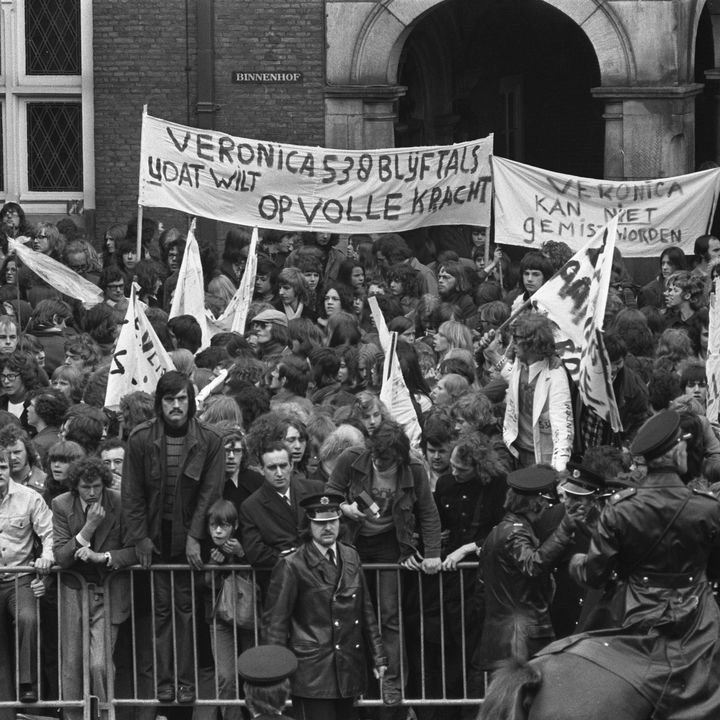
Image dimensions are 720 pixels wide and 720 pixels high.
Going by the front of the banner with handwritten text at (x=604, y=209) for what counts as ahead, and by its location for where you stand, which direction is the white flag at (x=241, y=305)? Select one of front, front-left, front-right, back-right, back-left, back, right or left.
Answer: front-right

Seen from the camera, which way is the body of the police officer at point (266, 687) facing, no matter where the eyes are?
away from the camera

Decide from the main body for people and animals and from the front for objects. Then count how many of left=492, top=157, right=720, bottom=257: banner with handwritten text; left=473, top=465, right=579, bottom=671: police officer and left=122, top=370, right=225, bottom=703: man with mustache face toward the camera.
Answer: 2

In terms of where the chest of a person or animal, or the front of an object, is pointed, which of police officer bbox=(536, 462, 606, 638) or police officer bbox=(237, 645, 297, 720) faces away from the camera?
police officer bbox=(237, 645, 297, 720)

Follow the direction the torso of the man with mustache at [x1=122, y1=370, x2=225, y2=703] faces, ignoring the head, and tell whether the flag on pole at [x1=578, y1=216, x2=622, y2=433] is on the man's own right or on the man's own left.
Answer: on the man's own left

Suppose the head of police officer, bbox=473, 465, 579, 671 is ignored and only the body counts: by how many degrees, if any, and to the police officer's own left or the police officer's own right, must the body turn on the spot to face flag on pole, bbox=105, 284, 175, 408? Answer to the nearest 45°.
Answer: approximately 90° to the police officer's own left

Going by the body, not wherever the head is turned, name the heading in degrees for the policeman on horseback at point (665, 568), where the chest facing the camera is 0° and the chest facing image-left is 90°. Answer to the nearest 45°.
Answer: approximately 180°

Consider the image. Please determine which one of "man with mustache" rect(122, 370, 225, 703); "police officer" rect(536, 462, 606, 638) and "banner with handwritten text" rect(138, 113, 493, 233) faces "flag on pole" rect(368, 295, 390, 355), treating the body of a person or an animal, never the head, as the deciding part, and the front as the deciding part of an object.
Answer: the banner with handwritten text

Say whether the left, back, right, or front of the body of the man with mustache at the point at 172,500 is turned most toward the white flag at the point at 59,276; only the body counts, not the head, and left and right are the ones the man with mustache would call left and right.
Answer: back

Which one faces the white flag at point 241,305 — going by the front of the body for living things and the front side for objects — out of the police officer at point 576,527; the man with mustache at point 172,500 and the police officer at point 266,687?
the police officer at point 266,687

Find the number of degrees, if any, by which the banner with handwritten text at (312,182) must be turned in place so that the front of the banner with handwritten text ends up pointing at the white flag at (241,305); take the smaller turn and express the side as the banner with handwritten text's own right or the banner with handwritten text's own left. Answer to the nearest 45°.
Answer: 0° — it already faces it
